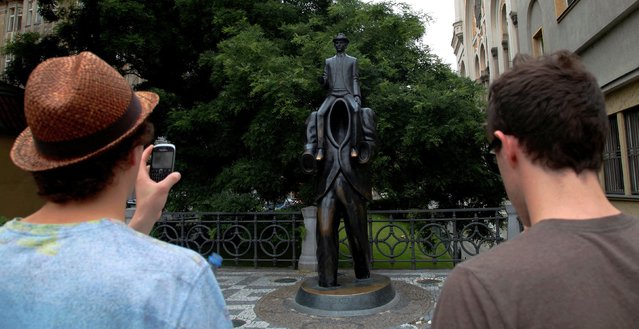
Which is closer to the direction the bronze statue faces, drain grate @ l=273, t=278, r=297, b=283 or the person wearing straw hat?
the person wearing straw hat

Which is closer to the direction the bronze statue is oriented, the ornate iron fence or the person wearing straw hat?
the person wearing straw hat

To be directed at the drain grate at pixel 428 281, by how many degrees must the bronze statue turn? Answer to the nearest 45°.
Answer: approximately 135° to its left

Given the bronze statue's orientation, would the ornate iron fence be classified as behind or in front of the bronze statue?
behind

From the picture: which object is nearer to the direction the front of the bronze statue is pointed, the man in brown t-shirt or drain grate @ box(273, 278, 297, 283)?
the man in brown t-shirt

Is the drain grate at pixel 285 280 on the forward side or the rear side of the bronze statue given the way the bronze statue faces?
on the rear side

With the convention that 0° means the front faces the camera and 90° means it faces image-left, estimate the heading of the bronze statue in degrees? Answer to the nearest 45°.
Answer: approximately 0°

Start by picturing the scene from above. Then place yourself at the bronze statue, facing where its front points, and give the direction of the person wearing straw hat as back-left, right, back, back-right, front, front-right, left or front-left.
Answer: front

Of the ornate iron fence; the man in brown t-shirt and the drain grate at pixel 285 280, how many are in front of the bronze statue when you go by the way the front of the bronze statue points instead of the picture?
1

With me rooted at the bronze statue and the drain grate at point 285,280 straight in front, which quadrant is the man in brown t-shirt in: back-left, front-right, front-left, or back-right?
back-left

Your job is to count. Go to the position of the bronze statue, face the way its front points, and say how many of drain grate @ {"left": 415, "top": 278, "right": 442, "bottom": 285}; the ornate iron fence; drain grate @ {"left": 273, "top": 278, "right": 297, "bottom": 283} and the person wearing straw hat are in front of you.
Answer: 1

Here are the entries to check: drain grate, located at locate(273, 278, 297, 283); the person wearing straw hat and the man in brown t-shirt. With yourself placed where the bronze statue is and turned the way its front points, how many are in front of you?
2

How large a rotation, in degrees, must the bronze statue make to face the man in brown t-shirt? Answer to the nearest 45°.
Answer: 0° — it already faces them
